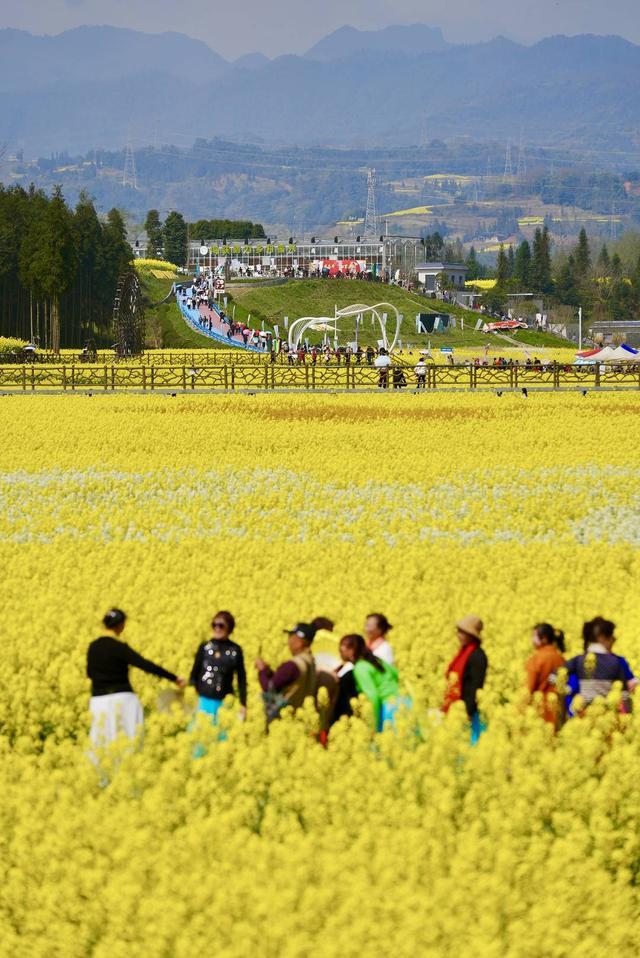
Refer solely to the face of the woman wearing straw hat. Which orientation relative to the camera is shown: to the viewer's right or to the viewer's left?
to the viewer's left

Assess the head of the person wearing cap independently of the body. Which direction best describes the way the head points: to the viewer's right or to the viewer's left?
to the viewer's left

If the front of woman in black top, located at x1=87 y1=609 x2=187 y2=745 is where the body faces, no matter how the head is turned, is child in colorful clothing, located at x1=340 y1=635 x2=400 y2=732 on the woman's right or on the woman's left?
on the woman's right

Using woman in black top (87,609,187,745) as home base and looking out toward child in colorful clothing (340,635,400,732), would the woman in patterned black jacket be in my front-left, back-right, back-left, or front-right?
front-left

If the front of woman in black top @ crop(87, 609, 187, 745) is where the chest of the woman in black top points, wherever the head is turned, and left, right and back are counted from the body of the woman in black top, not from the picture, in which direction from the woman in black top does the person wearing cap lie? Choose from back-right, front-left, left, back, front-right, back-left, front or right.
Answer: front-right

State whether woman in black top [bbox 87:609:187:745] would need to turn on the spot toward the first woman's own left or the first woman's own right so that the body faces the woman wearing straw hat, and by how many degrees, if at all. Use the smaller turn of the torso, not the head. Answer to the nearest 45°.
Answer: approximately 45° to the first woman's own right

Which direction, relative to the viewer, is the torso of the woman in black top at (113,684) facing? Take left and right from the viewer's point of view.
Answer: facing away from the viewer and to the right of the viewer
